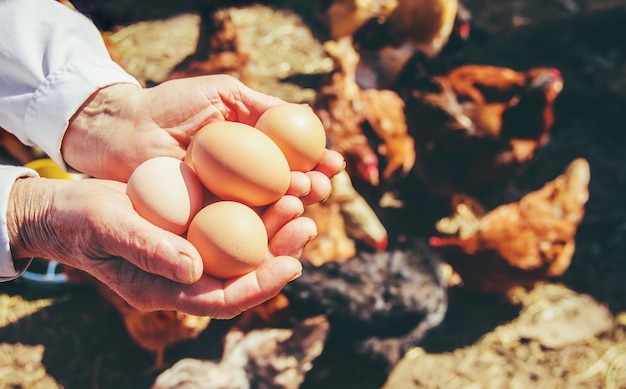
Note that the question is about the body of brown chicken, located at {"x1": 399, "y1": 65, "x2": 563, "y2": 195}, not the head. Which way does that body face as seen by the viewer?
to the viewer's right

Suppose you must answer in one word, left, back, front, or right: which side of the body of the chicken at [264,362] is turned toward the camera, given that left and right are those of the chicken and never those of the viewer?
left

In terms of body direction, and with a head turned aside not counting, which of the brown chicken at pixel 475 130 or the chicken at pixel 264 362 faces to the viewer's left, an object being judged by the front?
the chicken
